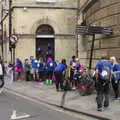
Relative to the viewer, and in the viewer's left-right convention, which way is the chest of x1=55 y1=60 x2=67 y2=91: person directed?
facing away from the viewer and to the right of the viewer

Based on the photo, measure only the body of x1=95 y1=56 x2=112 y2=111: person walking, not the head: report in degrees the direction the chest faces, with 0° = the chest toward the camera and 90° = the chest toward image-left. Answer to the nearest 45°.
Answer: approximately 180°

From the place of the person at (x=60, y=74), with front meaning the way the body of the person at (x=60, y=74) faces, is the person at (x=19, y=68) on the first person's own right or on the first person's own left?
on the first person's own left

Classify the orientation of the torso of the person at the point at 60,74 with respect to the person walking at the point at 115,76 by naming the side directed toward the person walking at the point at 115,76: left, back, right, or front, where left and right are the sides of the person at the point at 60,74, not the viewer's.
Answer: right

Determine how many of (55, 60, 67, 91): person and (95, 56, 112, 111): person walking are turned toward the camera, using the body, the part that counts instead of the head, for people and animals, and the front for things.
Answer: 0

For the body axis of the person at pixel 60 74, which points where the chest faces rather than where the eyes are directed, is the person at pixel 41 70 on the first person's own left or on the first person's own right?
on the first person's own left

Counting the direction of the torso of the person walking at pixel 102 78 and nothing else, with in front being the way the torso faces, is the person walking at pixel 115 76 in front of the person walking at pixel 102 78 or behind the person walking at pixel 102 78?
in front

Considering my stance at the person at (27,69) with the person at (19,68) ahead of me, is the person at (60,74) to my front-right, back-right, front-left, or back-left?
back-left
